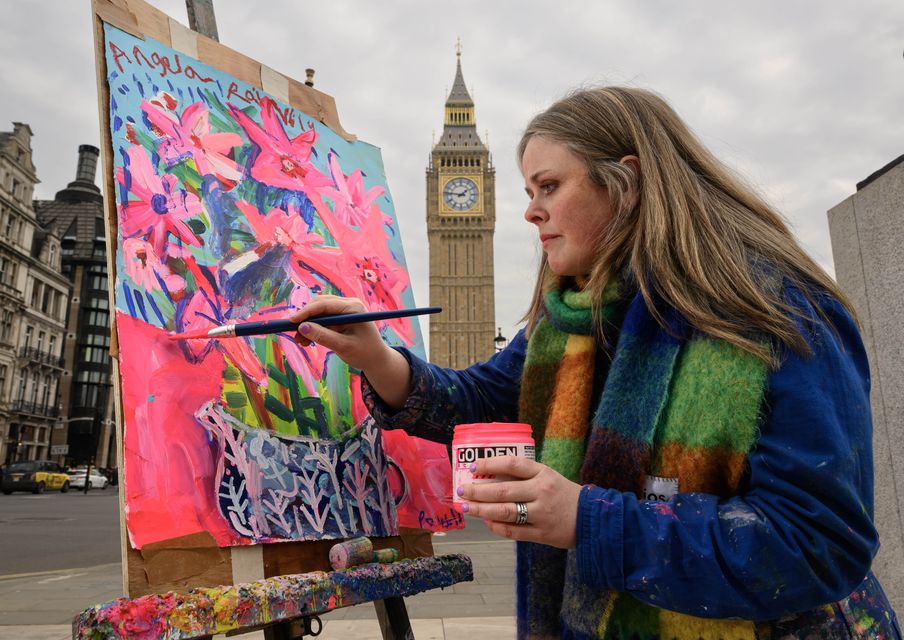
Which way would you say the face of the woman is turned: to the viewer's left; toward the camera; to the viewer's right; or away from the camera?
to the viewer's left

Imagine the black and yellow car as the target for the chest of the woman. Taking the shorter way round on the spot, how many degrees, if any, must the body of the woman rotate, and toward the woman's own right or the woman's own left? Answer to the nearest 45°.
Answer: approximately 90° to the woman's own right

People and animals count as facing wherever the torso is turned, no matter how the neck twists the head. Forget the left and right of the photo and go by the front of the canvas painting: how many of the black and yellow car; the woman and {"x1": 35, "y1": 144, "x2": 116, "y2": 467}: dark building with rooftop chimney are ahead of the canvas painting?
1

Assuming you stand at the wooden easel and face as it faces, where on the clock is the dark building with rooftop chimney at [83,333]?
The dark building with rooftop chimney is roughly at 7 o'clock from the wooden easel.

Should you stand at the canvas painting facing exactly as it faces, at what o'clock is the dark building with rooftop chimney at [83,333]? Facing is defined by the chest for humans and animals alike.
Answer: The dark building with rooftop chimney is roughly at 7 o'clock from the canvas painting.

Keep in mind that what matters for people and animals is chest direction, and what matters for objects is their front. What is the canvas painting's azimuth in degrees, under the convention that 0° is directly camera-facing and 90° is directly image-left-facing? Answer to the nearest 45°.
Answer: approximately 315°

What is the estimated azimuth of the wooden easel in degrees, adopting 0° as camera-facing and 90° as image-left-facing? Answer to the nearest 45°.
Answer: approximately 315°

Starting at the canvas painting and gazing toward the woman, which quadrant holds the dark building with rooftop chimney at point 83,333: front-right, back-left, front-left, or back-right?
back-left

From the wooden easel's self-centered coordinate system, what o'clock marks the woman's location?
The woman is roughly at 12 o'clock from the wooden easel.

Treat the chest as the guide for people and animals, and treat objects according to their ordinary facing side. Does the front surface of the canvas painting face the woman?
yes

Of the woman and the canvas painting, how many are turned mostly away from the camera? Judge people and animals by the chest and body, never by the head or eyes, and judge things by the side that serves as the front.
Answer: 0

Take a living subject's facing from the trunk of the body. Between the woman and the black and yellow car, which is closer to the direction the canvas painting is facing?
the woman

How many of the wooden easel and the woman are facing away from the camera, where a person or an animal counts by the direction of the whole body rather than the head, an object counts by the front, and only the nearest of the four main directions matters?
0

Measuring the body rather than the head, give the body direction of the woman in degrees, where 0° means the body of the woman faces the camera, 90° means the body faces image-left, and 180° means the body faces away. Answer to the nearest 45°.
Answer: approximately 45°
